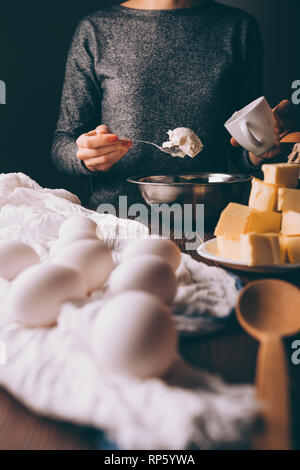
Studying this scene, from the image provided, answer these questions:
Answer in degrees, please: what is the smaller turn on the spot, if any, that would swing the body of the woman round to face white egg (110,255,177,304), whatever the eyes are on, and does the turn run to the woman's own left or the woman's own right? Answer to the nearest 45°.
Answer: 0° — they already face it

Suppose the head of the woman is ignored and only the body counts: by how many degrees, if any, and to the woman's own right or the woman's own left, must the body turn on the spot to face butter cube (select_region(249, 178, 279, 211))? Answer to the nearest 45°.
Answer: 0° — they already face it

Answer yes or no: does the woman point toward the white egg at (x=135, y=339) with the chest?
yes

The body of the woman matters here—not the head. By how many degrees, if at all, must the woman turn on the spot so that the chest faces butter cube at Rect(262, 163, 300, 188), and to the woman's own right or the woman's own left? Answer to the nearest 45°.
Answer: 0° — they already face it

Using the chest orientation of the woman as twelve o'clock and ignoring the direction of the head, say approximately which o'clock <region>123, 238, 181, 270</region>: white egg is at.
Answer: The white egg is roughly at 12 o'clock from the woman.

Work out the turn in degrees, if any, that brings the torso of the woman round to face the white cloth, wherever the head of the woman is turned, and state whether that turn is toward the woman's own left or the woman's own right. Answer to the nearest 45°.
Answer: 0° — they already face it
